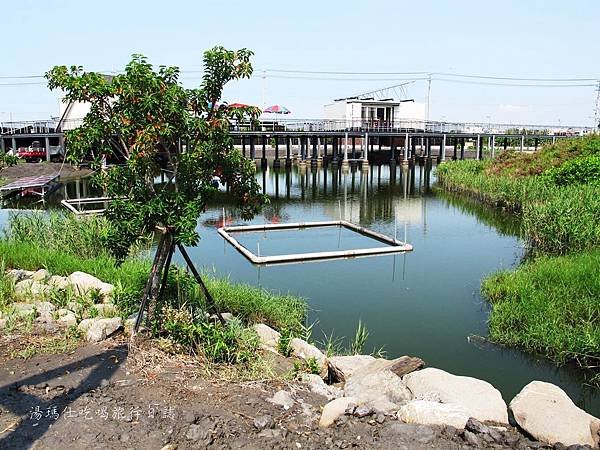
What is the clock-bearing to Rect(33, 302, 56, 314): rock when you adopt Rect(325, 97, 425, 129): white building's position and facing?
The rock is roughly at 12 o'clock from the white building.

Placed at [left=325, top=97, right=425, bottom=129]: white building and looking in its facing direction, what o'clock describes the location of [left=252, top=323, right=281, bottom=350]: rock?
The rock is roughly at 12 o'clock from the white building.

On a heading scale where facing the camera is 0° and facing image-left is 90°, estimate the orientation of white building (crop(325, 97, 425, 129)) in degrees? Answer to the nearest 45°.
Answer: approximately 0°

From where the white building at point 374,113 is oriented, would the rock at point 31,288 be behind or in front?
in front

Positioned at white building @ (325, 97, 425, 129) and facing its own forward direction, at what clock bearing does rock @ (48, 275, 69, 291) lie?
The rock is roughly at 12 o'clock from the white building.

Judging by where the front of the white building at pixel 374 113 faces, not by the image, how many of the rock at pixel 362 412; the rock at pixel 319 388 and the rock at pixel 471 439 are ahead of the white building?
3

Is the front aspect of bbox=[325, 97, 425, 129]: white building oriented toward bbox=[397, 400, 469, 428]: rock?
yes

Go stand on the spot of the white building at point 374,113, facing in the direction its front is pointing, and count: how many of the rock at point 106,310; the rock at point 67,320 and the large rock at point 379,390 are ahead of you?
3

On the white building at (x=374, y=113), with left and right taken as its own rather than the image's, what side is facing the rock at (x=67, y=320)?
front

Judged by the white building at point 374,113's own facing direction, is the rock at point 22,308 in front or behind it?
in front

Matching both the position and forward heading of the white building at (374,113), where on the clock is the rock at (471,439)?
The rock is roughly at 12 o'clock from the white building.

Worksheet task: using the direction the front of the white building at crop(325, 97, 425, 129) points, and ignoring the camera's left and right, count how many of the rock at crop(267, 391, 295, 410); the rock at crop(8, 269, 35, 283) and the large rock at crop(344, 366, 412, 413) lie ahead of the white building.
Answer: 3

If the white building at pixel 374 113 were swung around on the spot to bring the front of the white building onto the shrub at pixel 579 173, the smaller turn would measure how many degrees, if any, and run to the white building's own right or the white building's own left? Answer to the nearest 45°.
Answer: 0° — it already faces it

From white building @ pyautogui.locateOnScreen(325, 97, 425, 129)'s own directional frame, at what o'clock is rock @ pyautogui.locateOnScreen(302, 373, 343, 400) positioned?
The rock is roughly at 12 o'clock from the white building.

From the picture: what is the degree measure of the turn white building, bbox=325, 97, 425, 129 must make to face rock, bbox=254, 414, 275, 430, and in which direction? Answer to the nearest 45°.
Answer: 0° — it already faces it

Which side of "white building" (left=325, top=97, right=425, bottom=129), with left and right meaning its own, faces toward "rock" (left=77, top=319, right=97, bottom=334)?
front
